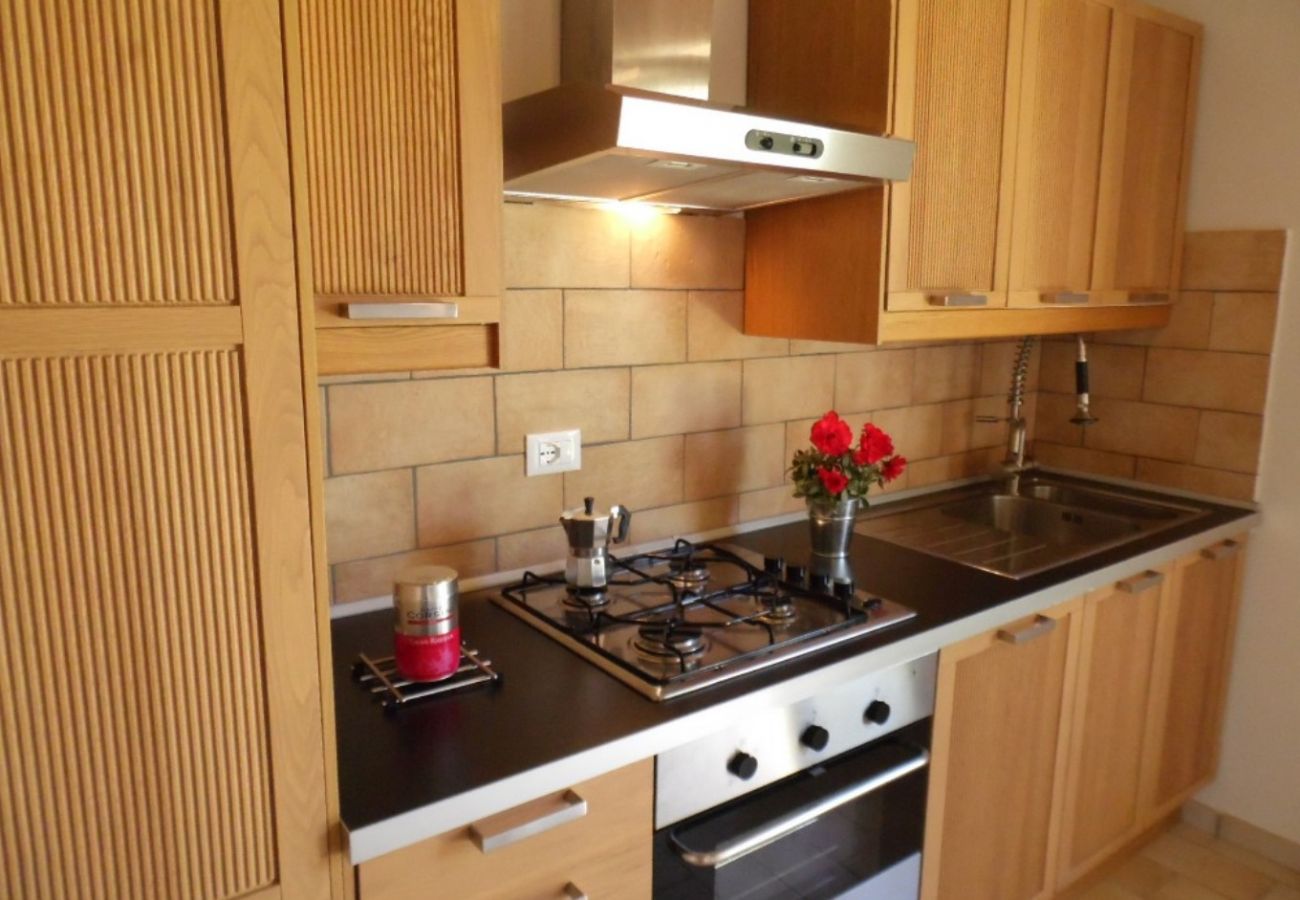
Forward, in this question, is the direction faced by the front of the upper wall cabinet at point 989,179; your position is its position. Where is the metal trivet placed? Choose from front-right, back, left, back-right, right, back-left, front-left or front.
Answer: right

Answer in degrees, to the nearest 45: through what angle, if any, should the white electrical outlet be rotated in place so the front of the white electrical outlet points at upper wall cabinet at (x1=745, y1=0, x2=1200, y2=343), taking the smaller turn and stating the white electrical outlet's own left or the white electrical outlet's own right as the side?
approximately 45° to the white electrical outlet's own left

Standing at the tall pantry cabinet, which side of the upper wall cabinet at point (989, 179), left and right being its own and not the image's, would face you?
right

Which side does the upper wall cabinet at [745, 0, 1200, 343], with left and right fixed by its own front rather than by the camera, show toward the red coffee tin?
right

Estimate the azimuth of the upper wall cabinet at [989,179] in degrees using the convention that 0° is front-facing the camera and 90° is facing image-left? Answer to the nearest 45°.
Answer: approximately 315°

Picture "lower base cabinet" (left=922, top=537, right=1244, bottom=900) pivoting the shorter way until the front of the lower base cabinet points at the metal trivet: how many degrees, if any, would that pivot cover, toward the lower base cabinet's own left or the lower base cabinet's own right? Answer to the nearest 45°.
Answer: approximately 90° to the lower base cabinet's own right

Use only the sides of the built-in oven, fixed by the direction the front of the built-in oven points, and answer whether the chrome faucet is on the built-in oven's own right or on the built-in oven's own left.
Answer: on the built-in oven's own left

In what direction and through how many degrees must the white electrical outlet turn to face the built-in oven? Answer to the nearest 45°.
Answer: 0° — it already faces it

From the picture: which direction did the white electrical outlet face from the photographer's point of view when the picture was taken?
facing the viewer and to the right of the viewer

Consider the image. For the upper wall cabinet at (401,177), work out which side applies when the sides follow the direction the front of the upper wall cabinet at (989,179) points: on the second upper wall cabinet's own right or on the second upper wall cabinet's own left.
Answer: on the second upper wall cabinet's own right

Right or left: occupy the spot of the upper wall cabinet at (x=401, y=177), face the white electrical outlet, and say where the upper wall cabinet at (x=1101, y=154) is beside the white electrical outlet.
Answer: right
